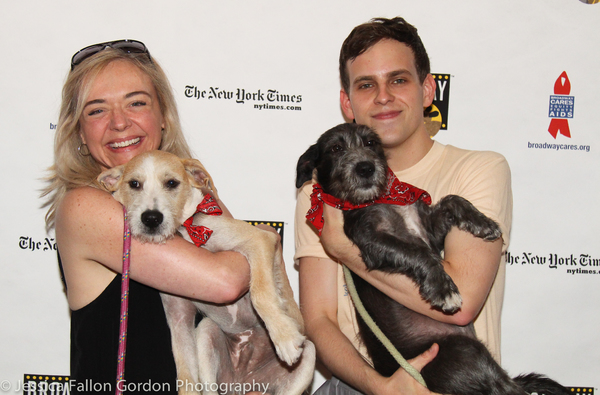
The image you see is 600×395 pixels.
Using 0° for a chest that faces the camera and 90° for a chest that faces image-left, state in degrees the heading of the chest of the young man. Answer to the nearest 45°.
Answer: approximately 0°

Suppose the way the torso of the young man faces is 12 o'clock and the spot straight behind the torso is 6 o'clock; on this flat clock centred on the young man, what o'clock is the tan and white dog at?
The tan and white dog is roughly at 2 o'clock from the young man.

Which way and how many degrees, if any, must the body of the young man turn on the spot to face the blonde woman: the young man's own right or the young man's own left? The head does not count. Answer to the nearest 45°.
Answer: approximately 45° to the young man's own right

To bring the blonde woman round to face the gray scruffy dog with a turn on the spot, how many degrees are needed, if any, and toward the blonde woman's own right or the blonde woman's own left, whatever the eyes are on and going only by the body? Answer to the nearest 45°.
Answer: approximately 45° to the blonde woman's own left

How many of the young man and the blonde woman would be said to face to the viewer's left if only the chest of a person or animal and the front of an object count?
0

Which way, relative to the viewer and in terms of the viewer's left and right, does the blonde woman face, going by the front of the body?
facing the viewer and to the right of the viewer
